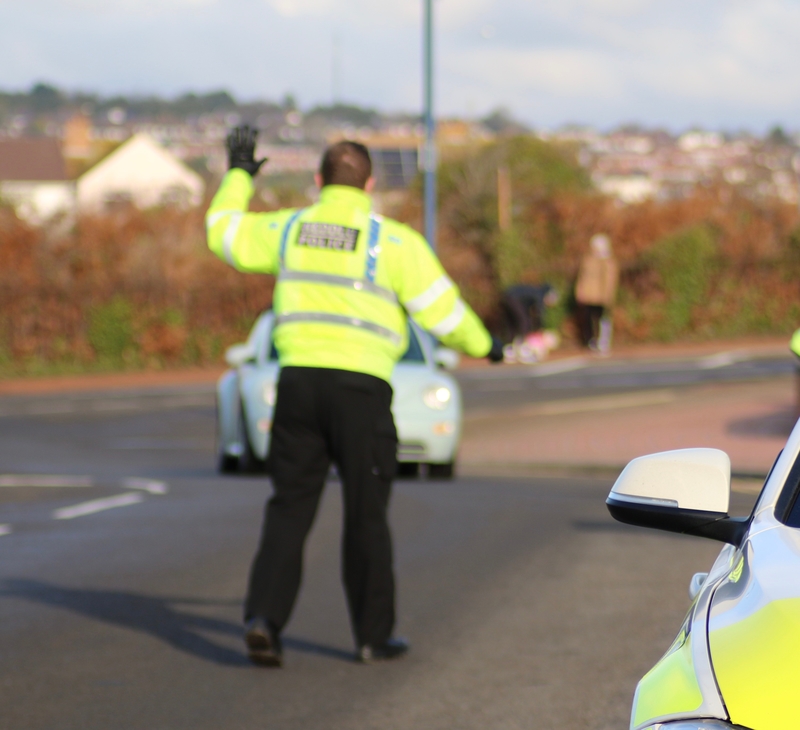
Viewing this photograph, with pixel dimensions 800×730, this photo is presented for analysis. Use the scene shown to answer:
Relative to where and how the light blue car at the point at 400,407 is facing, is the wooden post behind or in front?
behind

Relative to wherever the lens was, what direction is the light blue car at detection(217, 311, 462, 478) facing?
facing the viewer

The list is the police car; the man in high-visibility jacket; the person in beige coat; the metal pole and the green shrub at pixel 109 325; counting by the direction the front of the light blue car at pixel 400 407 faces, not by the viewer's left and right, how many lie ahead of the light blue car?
2

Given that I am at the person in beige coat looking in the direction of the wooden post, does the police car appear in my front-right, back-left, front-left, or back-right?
back-left

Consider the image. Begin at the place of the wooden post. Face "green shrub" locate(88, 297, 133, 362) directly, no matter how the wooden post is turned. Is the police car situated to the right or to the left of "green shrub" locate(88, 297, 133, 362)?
left

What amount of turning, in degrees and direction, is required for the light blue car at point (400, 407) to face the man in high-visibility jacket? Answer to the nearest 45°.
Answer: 0° — it already faces them

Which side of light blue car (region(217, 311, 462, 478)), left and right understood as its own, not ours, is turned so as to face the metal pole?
back

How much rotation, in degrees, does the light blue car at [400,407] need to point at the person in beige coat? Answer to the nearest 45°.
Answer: approximately 180°

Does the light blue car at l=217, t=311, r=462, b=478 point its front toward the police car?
yes

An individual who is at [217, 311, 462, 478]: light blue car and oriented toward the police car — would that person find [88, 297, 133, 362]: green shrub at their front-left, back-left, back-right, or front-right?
back-right

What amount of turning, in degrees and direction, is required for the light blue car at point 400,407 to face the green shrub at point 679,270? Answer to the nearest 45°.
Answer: approximately 180°

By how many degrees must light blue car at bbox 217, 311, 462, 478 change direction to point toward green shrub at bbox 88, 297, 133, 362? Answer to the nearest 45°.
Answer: approximately 180°

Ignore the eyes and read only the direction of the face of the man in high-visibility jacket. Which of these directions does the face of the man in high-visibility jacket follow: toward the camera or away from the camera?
away from the camera
